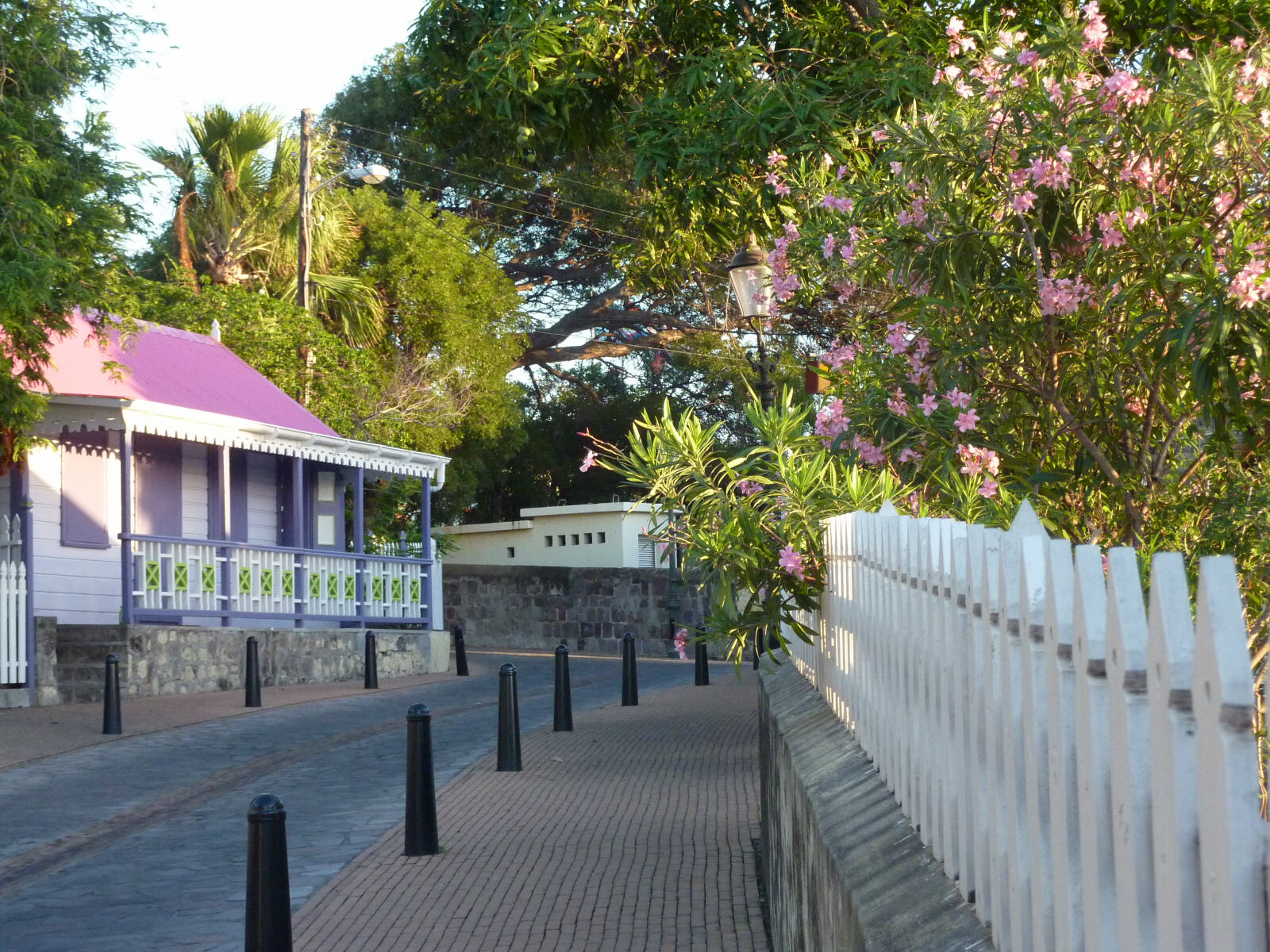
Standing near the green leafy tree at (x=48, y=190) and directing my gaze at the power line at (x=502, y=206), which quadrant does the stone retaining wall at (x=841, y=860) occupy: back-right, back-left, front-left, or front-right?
back-right

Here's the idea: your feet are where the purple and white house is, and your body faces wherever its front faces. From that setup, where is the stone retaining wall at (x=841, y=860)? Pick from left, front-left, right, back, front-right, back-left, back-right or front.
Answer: front-right

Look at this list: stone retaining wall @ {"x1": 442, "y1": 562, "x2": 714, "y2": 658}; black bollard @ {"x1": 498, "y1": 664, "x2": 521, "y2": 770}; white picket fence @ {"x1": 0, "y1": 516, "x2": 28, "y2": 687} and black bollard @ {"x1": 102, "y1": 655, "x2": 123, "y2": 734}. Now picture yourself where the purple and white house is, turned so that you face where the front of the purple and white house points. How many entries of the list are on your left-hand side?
1

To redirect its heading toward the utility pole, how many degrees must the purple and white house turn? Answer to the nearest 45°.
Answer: approximately 135° to its left

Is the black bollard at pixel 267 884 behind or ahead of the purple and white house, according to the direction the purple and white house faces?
ahead

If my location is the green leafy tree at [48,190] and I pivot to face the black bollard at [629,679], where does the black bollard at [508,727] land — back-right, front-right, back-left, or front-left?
front-right

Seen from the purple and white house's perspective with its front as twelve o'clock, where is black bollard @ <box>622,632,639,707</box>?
The black bollard is roughly at 12 o'clock from the purple and white house.

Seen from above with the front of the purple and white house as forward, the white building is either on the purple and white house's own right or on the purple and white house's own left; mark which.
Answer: on the purple and white house's own left

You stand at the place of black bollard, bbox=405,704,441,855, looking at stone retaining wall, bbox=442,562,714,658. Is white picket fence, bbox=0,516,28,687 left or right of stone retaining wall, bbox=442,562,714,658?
left

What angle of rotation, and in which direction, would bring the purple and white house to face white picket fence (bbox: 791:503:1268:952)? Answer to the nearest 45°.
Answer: approximately 45° to its right

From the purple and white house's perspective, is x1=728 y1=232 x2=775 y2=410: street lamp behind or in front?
in front

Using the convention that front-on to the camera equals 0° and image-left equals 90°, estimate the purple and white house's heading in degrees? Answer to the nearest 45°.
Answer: approximately 315°

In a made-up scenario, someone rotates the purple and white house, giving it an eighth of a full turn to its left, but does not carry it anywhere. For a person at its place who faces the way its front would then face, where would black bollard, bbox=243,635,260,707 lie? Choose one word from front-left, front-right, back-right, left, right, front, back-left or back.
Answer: right

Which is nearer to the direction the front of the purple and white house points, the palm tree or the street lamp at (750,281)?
the street lamp

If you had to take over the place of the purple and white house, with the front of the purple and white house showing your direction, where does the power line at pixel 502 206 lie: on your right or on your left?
on your left

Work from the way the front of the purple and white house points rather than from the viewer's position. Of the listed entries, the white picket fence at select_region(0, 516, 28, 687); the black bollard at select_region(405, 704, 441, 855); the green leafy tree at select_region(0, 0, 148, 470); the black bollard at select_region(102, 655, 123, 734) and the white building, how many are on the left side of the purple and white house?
1

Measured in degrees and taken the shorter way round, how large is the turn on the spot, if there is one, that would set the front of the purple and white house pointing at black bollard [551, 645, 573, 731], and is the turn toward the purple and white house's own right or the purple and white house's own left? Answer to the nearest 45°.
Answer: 0° — it already faces it

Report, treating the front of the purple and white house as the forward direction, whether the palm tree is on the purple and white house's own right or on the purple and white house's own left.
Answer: on the purple and white house's own left
